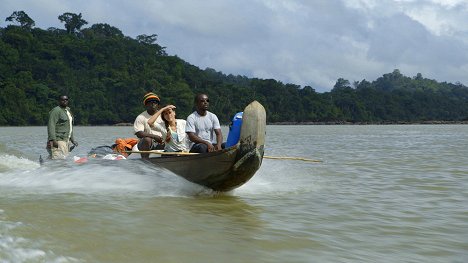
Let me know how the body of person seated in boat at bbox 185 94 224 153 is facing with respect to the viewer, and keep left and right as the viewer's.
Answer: facing the viewer and to the right of the viewer

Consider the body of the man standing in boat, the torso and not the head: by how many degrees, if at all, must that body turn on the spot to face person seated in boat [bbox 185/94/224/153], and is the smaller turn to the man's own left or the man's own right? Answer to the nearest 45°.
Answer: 0° — they already face them

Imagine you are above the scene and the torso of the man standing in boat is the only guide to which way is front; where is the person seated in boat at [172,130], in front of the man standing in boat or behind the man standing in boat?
in front

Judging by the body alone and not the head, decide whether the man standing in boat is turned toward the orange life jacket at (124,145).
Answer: yes

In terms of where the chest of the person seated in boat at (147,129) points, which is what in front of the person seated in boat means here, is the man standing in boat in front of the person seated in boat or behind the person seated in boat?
behind

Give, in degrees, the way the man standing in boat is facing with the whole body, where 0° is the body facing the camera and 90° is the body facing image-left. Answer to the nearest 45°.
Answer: approximately 315°

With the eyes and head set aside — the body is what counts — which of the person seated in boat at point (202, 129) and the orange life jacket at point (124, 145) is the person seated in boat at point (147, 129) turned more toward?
the person seated in boat

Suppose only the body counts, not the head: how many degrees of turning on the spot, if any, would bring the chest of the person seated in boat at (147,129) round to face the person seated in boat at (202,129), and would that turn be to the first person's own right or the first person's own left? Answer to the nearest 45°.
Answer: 0° — they already face them

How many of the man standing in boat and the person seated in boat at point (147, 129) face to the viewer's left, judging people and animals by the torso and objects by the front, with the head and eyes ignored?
0

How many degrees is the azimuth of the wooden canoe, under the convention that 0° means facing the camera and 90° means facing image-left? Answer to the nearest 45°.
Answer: approximately 315°
